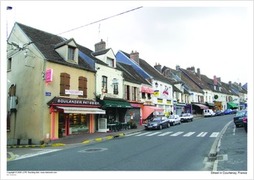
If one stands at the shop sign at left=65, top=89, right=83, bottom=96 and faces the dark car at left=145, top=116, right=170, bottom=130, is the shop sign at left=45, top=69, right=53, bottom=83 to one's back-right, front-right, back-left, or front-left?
back-right

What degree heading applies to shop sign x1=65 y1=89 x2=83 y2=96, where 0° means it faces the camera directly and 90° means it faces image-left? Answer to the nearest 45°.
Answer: approximately 315°

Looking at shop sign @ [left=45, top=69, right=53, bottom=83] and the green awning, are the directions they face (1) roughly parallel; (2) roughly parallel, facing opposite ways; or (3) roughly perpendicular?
roughly perpendicular

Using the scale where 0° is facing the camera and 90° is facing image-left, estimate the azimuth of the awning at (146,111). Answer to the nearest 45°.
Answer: approximately 315°

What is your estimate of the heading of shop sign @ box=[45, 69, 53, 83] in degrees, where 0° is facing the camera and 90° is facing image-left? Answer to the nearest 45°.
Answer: approximately 45°

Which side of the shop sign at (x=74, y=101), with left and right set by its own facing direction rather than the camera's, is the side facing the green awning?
left

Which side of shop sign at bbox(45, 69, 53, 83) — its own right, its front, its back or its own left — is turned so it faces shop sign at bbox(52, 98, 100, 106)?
back
